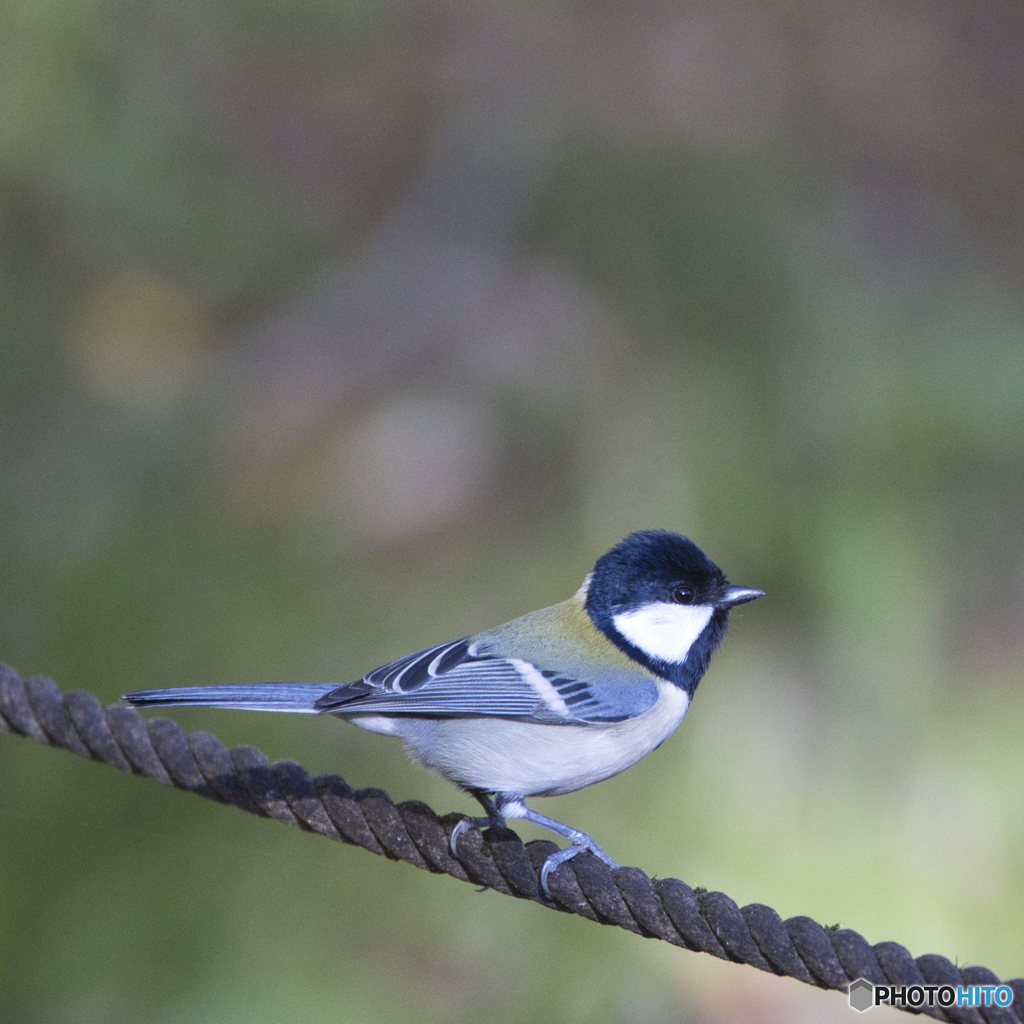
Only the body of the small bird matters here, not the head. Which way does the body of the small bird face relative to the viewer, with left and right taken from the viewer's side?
facing to the right of the viewer
